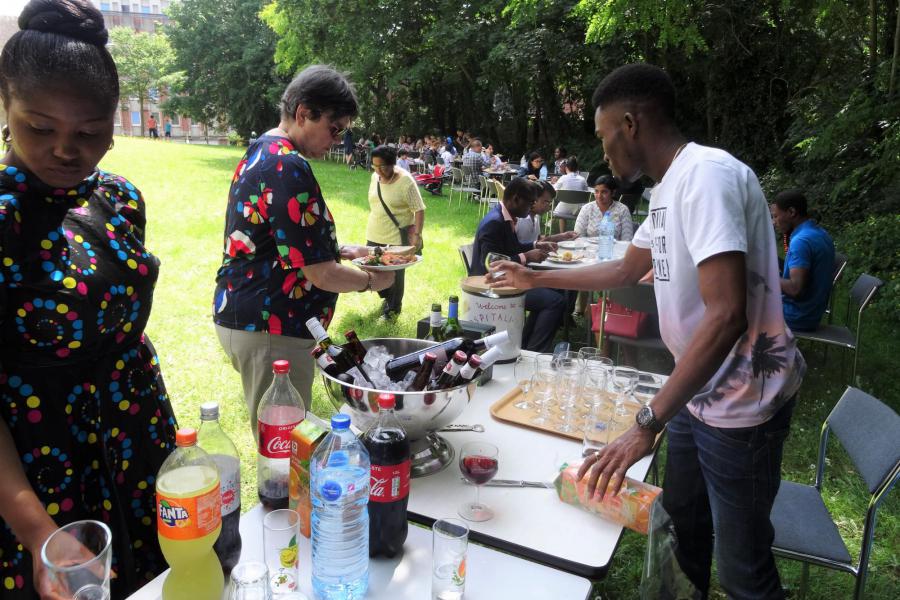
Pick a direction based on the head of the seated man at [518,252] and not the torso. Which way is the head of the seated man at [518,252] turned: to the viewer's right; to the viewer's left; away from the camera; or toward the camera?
to the viewer's right

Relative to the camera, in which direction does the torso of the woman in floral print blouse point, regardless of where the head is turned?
to the viewer's right

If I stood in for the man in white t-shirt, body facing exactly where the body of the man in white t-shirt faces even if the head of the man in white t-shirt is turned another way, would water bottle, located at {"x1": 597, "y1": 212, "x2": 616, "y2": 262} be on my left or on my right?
on my right

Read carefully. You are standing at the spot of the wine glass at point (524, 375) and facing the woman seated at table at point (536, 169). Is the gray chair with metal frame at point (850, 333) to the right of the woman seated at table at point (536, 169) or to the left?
right

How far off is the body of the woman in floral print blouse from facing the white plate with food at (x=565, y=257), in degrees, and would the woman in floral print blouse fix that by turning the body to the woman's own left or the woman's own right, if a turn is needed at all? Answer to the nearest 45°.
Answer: approximately 45° to the woman's own left

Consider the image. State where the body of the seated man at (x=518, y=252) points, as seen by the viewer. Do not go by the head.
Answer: to the viewer's right

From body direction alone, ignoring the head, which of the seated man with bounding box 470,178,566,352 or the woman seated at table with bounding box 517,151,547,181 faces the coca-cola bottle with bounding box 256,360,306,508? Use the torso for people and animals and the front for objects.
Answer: the woman seated at table

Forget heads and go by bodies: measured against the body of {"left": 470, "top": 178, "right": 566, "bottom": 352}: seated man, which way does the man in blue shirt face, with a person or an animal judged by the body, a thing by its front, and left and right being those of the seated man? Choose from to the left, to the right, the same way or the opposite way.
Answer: the opposite way

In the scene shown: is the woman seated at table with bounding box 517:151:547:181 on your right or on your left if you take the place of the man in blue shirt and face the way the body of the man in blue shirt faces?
on your right

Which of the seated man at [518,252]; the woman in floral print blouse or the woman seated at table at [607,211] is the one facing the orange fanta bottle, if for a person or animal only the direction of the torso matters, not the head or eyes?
the woman seated at table

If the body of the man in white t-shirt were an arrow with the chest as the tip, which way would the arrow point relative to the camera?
to the viewer's left
